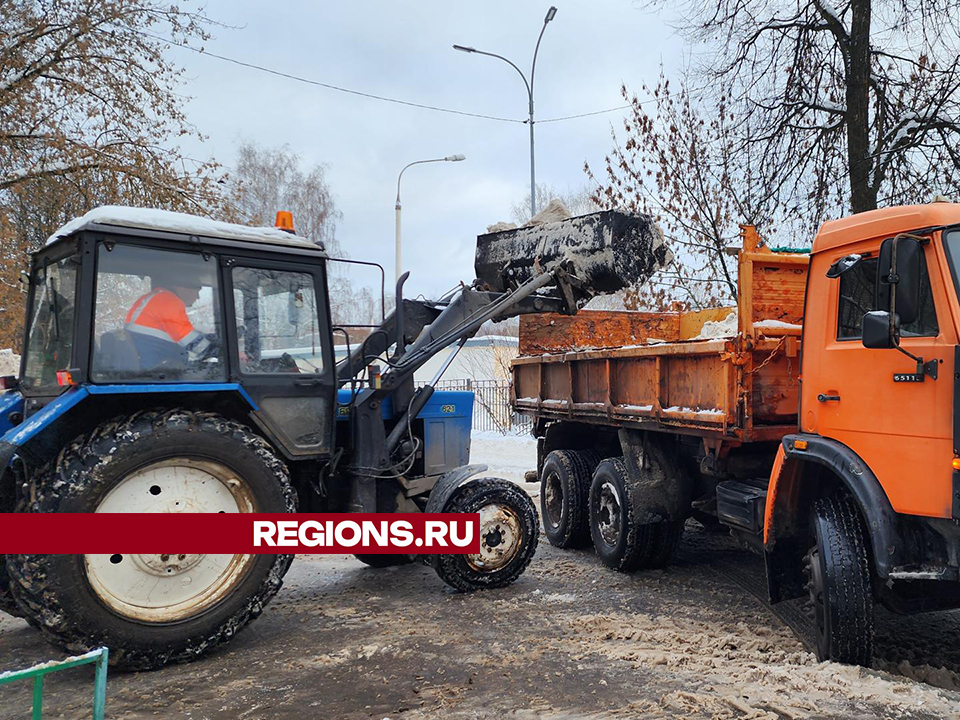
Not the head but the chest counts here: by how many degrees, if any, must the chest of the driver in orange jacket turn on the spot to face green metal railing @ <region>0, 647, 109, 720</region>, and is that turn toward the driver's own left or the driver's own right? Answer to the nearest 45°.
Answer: approximately 135° to the driver's own right

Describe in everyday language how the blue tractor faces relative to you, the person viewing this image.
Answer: facing away from the viewer and to the right of the viewer

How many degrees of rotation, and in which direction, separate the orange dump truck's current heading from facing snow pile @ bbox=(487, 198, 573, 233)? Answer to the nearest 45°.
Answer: approximately 180°

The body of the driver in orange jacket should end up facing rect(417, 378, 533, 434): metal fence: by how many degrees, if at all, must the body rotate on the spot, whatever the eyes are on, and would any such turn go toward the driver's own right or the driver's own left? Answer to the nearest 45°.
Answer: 0° — they already face it

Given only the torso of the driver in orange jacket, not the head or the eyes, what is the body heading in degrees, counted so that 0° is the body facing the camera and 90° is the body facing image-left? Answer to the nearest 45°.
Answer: approximately 225°
